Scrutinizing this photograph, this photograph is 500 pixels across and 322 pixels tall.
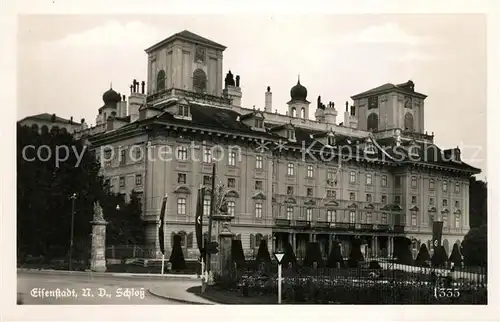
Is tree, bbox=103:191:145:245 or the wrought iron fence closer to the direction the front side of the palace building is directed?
the wrought iron fence

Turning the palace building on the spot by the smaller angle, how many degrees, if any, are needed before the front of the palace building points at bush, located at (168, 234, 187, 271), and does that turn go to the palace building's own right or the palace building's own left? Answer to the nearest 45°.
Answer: approximately 45° to the palace building's own right

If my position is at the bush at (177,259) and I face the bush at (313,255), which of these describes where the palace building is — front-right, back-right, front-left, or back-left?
front-left
